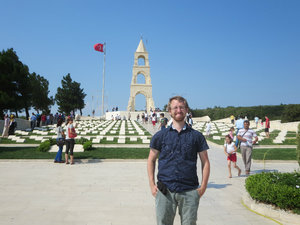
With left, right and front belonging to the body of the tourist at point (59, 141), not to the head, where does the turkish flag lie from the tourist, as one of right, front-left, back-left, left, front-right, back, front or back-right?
left

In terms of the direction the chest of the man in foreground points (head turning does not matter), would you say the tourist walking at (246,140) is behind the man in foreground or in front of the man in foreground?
behind

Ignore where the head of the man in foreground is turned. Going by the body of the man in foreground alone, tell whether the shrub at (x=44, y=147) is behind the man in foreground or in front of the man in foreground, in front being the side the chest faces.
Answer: behind
